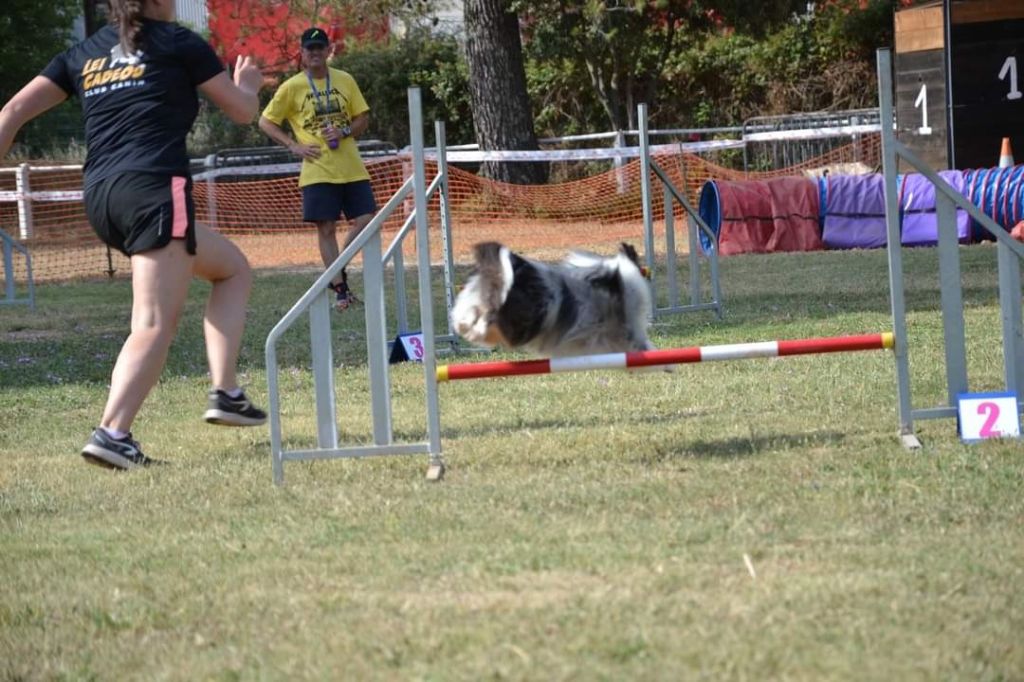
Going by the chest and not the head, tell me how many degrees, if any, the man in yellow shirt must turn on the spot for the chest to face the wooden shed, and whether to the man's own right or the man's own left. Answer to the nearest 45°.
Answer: approximately 135° to the man's own left

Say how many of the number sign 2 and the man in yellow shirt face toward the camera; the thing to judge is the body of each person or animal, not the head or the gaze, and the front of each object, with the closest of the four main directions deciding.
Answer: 2

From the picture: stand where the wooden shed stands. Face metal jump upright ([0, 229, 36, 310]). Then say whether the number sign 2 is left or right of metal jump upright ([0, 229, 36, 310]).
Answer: left

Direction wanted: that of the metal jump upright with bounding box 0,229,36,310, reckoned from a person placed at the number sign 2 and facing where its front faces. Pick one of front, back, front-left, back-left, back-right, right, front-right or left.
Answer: back-right

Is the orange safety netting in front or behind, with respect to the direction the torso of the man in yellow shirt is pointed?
behind

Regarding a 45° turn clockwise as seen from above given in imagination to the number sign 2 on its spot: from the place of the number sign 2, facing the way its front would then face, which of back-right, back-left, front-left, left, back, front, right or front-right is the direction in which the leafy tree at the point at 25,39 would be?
right

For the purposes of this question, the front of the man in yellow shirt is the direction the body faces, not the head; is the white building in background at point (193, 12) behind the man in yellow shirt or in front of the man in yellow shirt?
behind

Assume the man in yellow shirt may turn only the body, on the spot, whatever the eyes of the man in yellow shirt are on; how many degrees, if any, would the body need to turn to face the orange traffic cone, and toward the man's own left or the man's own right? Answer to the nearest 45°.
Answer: approximately 135° to the man's own left

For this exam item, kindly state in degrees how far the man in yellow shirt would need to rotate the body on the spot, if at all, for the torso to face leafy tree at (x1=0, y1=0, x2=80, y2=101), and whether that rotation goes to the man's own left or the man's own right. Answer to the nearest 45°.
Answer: approximately 180°

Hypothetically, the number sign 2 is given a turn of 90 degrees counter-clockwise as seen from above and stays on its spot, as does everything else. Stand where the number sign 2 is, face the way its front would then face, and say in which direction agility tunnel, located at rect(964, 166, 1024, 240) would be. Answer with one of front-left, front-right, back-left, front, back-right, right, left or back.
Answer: left

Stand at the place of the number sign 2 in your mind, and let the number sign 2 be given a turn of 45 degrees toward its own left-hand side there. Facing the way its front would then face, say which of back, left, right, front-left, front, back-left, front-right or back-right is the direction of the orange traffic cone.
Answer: back-left

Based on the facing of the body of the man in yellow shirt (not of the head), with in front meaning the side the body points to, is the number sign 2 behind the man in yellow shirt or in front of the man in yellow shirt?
in front

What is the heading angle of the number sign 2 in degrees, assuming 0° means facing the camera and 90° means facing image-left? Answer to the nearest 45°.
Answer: approximately 0°
